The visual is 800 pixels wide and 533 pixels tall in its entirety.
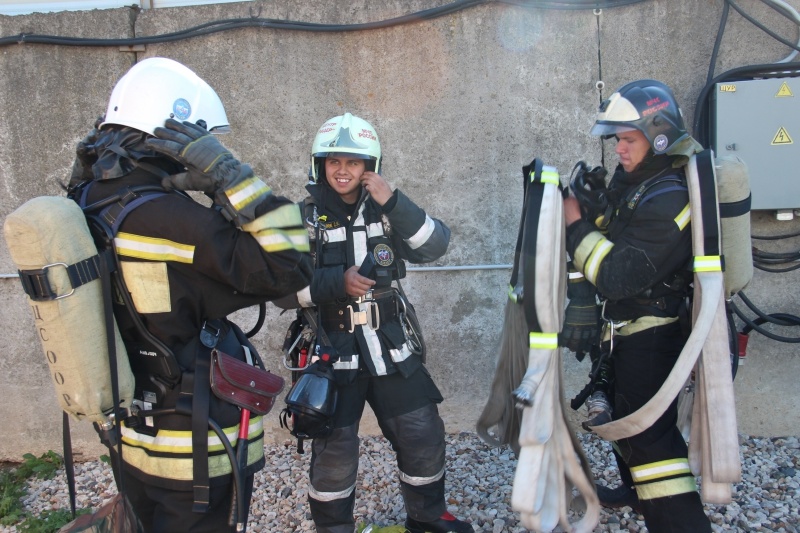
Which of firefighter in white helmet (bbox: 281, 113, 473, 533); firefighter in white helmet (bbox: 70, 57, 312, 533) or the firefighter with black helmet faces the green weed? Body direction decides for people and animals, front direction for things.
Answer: the firefighter with black helmet

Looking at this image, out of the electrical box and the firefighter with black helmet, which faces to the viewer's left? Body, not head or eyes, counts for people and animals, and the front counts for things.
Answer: the firefighter with black helmet

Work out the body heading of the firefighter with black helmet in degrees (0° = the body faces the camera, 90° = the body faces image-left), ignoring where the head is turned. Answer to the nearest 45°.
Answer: approximately 90°

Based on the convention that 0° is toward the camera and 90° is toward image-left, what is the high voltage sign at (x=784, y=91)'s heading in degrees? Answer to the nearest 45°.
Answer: approximately 0°

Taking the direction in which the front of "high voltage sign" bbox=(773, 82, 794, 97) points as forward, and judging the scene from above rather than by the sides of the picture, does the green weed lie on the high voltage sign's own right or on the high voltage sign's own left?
on the high voltage sign's own right

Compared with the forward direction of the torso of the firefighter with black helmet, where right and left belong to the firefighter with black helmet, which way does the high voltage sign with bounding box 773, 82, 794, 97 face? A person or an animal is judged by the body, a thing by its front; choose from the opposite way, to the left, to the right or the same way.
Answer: to the left

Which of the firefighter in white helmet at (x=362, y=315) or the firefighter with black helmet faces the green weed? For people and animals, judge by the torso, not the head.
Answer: the firefighter with black helmet

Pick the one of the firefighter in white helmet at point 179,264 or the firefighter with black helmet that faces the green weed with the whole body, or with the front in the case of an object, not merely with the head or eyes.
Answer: the firefighter with black helmet

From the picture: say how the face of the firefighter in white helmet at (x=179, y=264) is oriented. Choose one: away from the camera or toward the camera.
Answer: away from the camera

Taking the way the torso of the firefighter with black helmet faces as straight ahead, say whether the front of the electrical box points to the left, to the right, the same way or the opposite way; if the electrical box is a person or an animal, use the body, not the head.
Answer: to the left

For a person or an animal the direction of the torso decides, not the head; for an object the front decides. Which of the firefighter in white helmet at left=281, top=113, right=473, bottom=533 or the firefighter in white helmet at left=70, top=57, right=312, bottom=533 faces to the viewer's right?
the firefighter in white helmet at left=70, top=57, right=312, bottom=533
